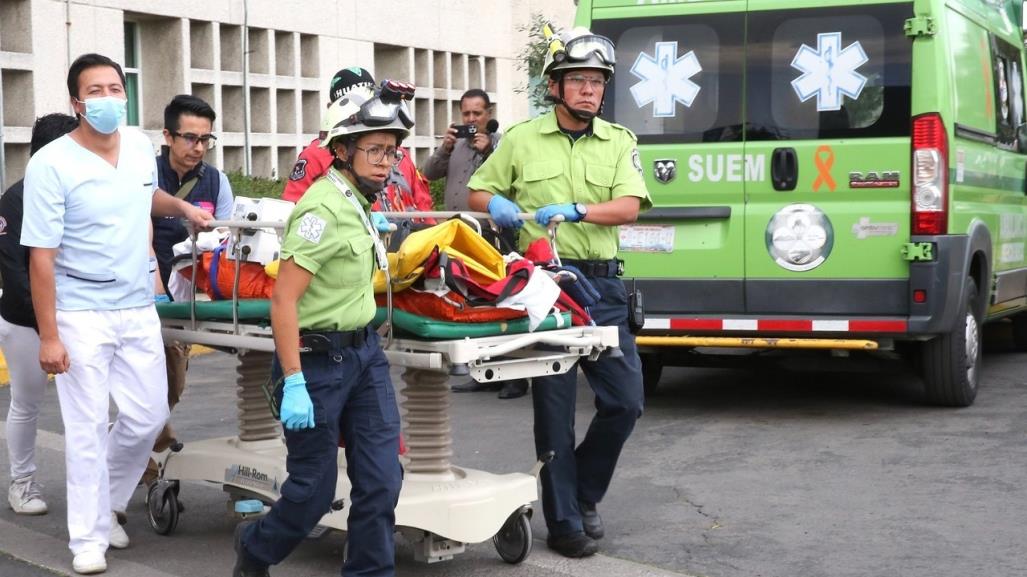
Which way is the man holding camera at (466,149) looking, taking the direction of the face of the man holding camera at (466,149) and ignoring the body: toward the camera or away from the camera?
toward the camera

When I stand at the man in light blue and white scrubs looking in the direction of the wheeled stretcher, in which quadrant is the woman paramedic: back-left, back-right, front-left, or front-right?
front-right

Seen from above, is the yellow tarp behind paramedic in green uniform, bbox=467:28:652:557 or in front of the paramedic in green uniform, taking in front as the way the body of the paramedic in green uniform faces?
in front

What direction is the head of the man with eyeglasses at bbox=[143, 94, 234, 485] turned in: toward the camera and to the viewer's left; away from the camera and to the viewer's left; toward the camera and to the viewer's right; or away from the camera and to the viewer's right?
toward the camera and to the viewer's right

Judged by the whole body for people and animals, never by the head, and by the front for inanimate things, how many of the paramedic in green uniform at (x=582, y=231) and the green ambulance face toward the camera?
1

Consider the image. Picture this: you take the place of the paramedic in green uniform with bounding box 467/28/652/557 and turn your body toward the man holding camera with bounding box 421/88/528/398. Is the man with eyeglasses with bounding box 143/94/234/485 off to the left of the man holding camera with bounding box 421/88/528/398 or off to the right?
left

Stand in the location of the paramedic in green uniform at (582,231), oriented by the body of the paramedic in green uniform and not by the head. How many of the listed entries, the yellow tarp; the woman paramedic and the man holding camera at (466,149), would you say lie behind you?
1

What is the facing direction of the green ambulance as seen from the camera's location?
facing away from the viewer and to the right of the viewer

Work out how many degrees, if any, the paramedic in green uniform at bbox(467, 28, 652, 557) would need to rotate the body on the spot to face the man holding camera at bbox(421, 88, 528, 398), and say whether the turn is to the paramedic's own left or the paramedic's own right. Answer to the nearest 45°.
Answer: approximately 180°

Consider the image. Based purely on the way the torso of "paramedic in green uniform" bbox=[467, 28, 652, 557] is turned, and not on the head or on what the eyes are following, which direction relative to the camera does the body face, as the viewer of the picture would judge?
toward the camera
